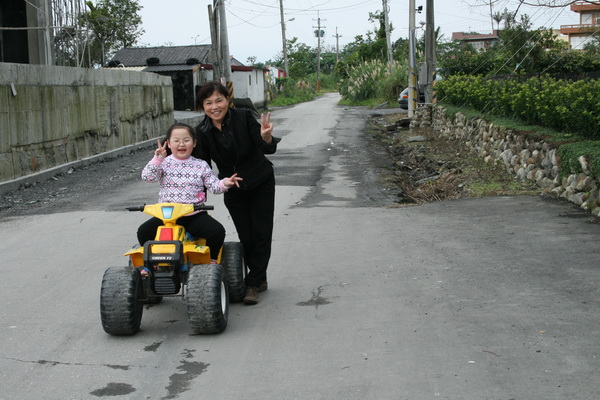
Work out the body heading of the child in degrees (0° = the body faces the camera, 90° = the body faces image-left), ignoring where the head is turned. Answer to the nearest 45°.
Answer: approximately 0°

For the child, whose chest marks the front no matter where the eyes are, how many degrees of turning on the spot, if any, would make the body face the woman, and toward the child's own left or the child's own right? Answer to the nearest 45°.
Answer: approximately 135° to the child's own left

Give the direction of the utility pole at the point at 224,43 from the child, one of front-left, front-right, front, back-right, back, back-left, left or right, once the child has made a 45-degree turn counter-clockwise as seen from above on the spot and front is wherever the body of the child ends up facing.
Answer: back-left

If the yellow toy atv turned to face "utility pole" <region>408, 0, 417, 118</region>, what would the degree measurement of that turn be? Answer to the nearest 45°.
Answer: approximately 180°

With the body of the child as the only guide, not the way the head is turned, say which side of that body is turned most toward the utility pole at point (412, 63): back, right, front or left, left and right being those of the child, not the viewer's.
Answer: back

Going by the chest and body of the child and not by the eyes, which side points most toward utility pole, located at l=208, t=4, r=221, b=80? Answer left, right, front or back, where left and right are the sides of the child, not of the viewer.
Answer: back

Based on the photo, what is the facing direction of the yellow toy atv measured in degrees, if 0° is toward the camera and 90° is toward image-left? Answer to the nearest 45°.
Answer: approximately 0°

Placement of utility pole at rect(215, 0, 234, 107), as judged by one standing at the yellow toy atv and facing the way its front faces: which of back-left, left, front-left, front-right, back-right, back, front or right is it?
back

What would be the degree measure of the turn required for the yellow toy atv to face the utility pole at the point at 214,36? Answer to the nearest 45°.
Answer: approximately 180°

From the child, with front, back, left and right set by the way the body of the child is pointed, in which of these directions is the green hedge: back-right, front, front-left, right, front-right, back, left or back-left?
back-left
